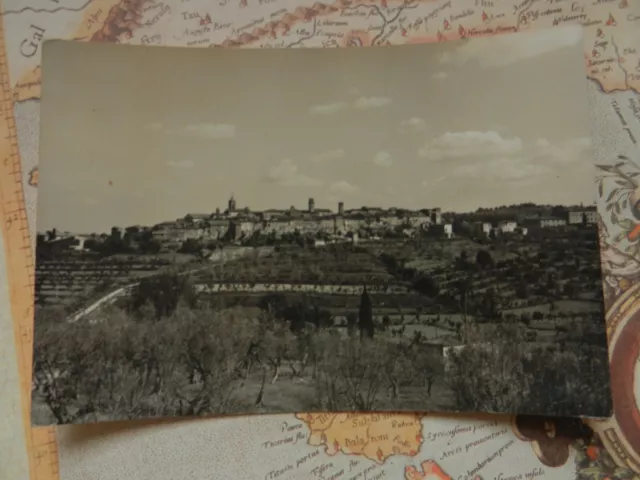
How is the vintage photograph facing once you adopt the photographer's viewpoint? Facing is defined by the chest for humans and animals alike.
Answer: facing the viewer
